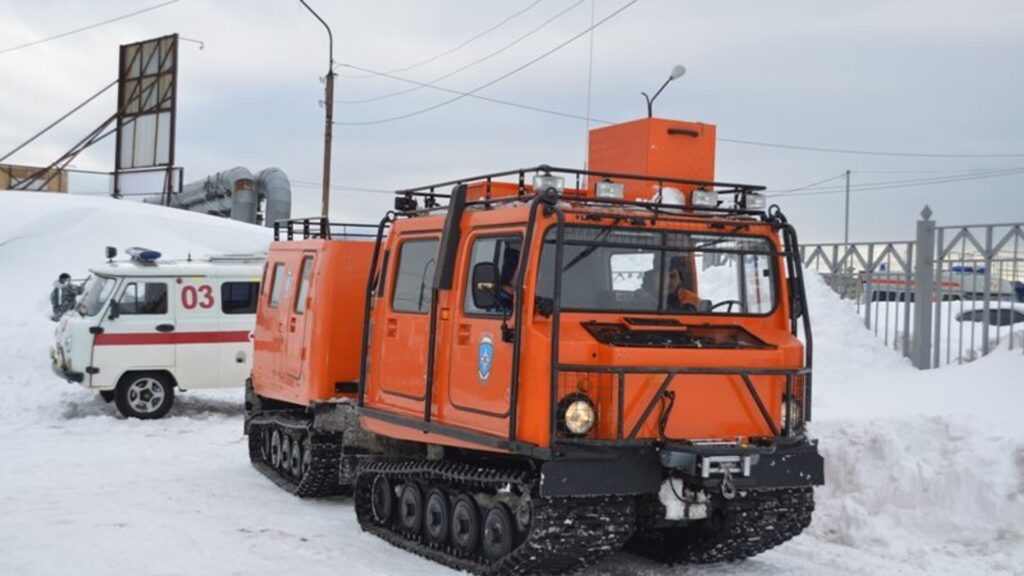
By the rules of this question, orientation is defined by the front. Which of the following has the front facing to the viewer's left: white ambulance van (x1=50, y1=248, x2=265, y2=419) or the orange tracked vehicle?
the white ambulance van

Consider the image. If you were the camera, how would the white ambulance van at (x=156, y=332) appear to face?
facing to the left of the viewer

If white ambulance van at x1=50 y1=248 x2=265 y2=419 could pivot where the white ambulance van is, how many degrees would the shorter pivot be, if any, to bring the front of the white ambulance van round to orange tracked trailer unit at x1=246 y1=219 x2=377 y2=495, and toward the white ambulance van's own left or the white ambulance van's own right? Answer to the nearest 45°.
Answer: approximately 90° to the white ambulance van's own left

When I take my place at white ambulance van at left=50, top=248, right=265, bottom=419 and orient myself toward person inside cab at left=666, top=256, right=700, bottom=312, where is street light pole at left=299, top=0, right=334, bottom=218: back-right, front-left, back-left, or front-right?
back-left

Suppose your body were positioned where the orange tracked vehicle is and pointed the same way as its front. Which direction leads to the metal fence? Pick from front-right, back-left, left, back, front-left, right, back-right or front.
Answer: left

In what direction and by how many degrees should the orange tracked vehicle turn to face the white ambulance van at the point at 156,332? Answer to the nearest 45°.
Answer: approximately 180°

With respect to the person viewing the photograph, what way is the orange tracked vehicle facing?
facing the viewer and to the right of the viewer

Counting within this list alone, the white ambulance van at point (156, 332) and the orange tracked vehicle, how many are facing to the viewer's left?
1

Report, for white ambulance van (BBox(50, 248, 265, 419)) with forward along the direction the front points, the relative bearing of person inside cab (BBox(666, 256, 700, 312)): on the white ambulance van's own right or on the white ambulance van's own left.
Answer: on the white ambulance van's own left

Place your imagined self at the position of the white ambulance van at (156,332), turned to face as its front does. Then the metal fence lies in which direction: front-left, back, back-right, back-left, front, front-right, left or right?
back-left
